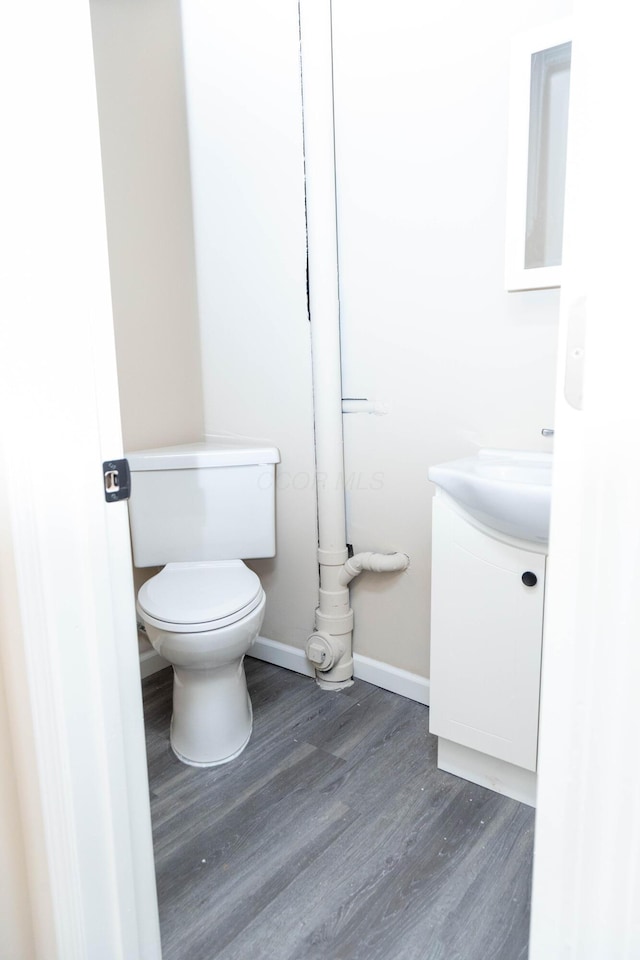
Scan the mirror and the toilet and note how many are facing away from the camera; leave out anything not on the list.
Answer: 0

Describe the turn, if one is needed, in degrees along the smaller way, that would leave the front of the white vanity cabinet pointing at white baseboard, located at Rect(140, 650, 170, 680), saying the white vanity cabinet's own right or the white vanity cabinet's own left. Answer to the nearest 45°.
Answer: approximately 45° to the white vanity cabinet's own right

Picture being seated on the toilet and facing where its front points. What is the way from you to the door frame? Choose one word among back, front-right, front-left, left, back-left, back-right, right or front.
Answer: front

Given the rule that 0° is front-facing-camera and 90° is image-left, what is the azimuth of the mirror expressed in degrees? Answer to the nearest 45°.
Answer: approximately 45°

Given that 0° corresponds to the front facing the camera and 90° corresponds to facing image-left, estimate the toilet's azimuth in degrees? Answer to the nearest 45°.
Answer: approximately 0°

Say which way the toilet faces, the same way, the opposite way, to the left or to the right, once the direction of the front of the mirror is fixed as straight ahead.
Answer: to the left

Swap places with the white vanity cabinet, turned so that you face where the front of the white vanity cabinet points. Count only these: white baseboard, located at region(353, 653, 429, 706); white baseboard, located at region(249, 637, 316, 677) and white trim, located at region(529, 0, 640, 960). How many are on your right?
2

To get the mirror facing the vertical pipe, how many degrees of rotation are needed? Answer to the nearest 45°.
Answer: approximately 90° to its right

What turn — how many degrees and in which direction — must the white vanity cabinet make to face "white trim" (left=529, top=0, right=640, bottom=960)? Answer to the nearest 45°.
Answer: approximately 45° to its left

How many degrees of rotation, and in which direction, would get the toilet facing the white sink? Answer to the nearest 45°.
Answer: approximately 45° to its left

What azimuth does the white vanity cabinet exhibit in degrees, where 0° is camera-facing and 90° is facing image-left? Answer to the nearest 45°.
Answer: approximately 45°
